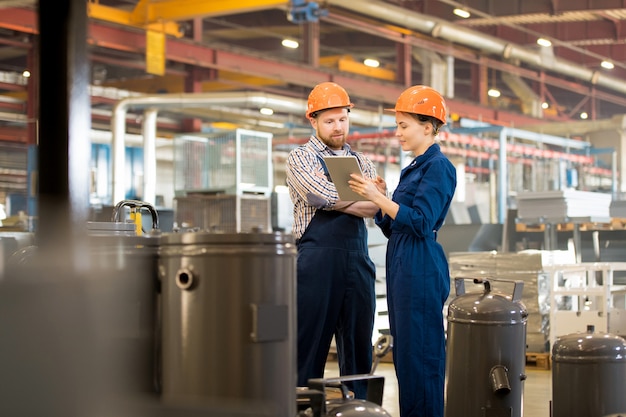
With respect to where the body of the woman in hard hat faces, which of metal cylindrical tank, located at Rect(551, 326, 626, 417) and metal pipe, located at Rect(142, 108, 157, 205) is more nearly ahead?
the metal pipe

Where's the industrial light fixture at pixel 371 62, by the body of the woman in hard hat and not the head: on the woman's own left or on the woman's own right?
on the woman's own right

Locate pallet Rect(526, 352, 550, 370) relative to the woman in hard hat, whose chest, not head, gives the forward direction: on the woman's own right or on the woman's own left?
on the woman's own right

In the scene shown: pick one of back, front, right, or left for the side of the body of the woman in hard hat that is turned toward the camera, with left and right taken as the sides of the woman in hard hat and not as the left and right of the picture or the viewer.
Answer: left

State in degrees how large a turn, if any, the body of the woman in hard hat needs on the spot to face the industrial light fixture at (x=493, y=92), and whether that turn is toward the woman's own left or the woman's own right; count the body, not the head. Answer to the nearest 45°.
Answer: approximately 90° to the woman's own right

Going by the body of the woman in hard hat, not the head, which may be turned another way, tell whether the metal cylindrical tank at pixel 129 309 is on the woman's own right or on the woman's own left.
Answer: on the woman's own left

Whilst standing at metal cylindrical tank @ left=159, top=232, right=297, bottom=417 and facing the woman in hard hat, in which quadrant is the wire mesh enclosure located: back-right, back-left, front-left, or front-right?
front-left

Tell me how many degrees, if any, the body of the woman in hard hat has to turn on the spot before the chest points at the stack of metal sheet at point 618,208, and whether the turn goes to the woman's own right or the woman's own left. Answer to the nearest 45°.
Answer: approximately 90° to the woman's own right

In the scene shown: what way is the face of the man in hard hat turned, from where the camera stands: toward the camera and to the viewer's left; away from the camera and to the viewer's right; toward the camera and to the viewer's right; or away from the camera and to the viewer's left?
toward the camera and to the viewer's right

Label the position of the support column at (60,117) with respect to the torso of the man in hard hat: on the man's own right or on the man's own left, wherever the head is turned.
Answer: on the man's own right

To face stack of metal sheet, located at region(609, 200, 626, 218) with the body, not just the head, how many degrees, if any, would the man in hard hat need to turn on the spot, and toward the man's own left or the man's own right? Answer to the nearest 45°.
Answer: approximately 90° to the man's own left

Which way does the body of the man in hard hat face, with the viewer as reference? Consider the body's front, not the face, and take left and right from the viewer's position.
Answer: facing the viewer and to the right of the viewer

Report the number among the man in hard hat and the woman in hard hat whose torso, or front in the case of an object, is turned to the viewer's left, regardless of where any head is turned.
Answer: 1

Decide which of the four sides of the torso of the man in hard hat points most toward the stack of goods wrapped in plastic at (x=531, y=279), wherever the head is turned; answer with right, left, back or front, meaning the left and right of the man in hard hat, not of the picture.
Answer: left

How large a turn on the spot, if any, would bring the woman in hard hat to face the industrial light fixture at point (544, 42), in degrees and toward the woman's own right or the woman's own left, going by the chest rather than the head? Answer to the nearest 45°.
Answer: approximately 90° to the woman's own right

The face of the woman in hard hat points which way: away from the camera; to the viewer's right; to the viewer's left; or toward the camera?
to the viewer's left
